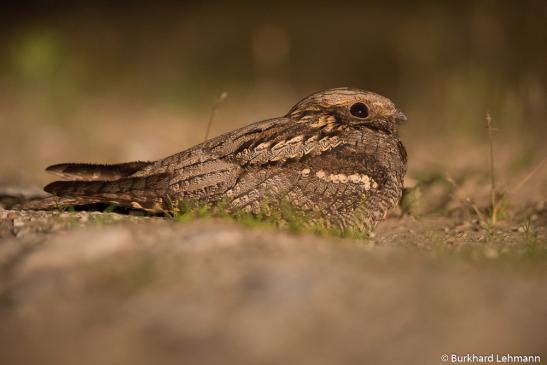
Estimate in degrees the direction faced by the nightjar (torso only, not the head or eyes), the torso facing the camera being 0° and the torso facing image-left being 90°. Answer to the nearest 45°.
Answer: approximately 270°
